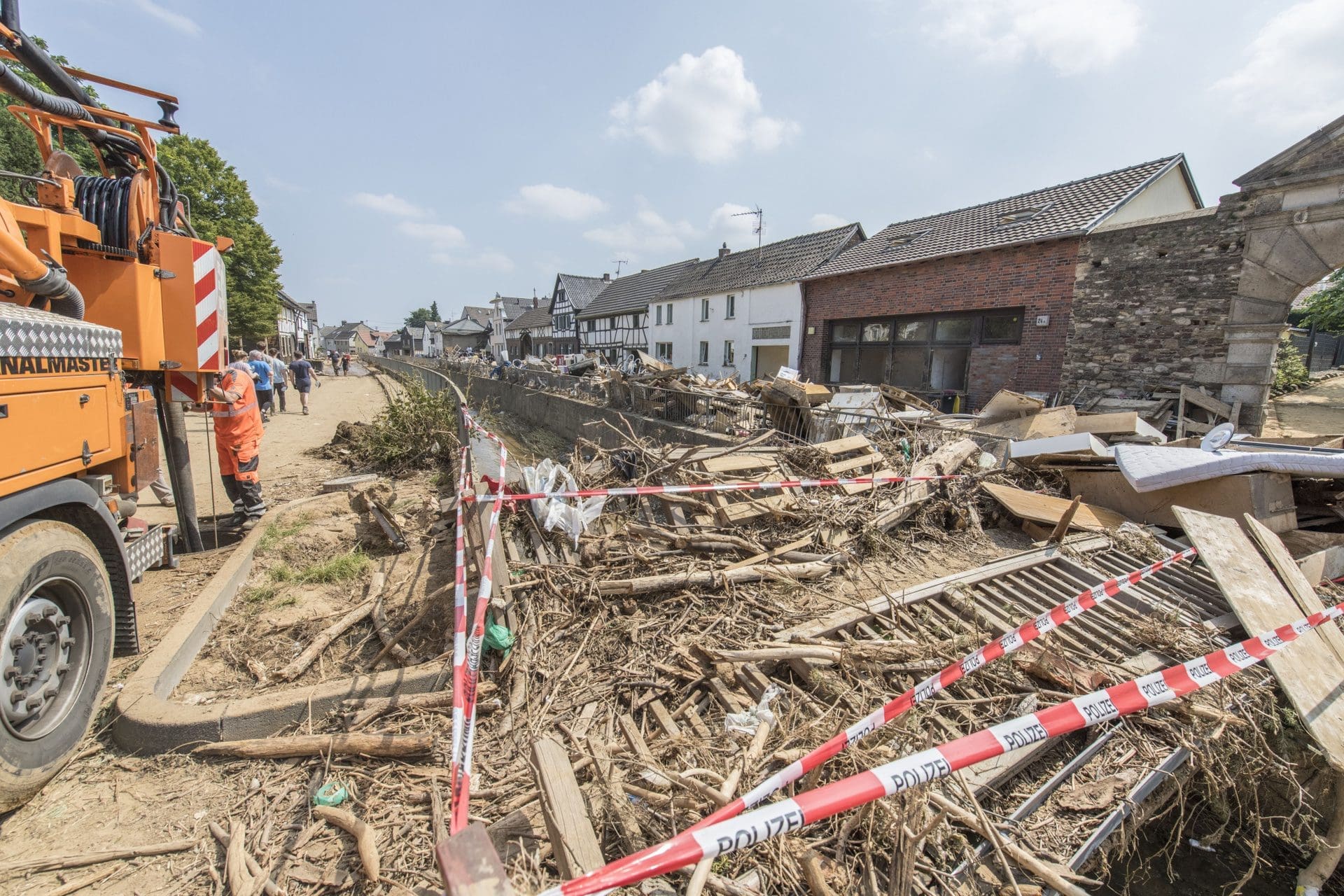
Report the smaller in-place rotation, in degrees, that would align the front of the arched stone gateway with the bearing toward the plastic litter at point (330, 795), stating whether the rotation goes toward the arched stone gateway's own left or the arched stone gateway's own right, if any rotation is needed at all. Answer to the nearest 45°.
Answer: approximately 45° to the arched stone gateway's own left

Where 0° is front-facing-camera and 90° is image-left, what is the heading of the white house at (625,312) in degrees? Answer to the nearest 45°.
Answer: approximately 45°

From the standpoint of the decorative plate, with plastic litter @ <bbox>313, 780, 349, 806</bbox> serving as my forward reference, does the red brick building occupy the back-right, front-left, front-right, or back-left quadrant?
back-right

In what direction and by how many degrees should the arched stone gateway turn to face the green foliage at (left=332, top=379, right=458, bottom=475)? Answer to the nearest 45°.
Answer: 0° — it already faces it

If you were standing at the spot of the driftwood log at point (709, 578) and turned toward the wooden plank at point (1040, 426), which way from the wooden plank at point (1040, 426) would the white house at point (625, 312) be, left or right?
left

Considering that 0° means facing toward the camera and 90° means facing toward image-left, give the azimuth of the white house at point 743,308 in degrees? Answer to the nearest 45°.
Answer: approximately 45°

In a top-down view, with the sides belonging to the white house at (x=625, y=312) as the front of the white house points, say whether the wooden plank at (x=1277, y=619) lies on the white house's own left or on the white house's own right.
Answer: on the white house's own left
